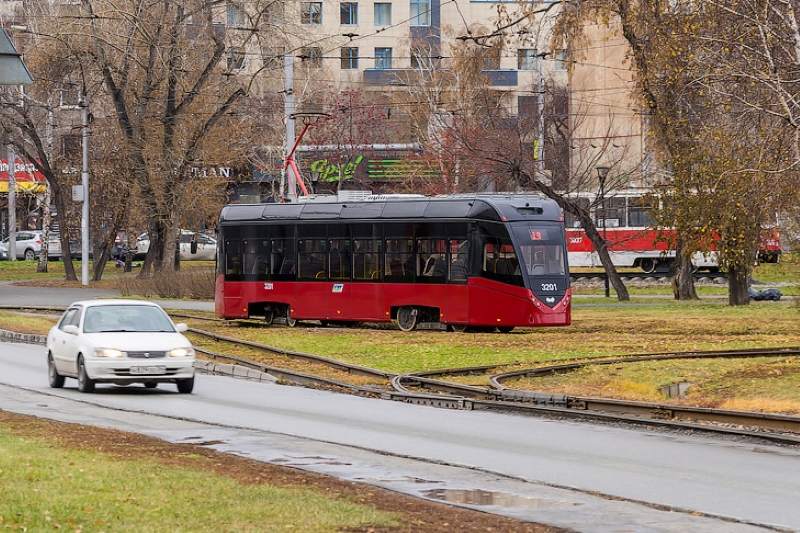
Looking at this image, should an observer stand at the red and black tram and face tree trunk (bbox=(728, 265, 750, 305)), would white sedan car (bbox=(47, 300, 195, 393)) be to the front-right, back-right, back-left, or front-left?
back-right

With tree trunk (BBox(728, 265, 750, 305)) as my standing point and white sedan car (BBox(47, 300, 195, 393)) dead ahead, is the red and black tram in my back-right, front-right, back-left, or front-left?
front-right

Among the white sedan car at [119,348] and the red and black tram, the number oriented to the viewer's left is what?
0

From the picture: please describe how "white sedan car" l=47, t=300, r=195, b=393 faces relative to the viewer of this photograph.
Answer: facing the viewer

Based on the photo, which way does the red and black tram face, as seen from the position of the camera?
facing the viewer and to the right of the viewer

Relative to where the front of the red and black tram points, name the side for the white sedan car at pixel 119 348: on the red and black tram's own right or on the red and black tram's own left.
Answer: on the red and black tram's own right

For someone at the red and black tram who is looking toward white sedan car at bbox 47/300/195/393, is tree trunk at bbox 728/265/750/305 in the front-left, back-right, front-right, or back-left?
back-left

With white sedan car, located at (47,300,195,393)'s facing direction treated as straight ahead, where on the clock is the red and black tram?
The red and black tram is roughly at 7 o'clock from the white sedan car.

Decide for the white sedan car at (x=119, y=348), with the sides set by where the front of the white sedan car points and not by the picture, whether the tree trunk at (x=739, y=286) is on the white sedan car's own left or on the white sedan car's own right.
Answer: on the white sedan car's own left

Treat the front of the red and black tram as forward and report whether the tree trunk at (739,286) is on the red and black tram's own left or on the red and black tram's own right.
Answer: on the red and black tram's own left
